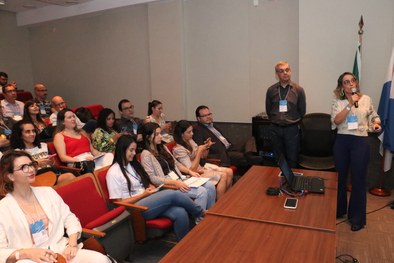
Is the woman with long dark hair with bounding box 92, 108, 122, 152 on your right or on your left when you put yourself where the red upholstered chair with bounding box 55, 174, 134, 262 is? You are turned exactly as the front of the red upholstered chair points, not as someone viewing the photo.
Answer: on your left

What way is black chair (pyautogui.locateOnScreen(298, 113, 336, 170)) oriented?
toward the camera

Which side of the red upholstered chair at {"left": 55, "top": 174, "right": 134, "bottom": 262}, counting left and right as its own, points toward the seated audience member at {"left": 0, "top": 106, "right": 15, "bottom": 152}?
back

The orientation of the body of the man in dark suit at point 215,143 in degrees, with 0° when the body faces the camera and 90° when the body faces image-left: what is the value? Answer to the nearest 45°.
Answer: approximately 315°

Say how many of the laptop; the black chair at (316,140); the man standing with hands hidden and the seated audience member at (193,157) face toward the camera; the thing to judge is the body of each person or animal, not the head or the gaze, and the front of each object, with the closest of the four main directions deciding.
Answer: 2

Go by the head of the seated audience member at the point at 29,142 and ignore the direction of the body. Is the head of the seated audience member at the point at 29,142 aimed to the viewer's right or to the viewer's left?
to the viewer's right

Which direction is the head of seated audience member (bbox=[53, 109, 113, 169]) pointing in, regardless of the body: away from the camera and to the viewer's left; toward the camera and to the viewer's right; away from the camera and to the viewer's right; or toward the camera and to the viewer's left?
toward the camera and to the viewer's right

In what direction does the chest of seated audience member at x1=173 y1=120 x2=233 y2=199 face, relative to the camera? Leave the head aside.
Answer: to the viewer's right

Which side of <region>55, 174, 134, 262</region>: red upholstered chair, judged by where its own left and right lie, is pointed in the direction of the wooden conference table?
front

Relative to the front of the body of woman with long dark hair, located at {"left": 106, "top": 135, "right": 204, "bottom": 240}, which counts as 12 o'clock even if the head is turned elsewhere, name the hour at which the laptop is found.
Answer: The laptop is roughly at 11 o'clock from the woman with long dark hair.

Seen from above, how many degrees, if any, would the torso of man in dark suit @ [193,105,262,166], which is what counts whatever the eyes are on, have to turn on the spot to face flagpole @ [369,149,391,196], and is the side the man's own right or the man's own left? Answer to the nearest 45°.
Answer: approximately 45° to the man's own left

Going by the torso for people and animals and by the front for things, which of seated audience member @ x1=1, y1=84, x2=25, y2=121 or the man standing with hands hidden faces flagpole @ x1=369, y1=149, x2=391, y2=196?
the seated audience member
